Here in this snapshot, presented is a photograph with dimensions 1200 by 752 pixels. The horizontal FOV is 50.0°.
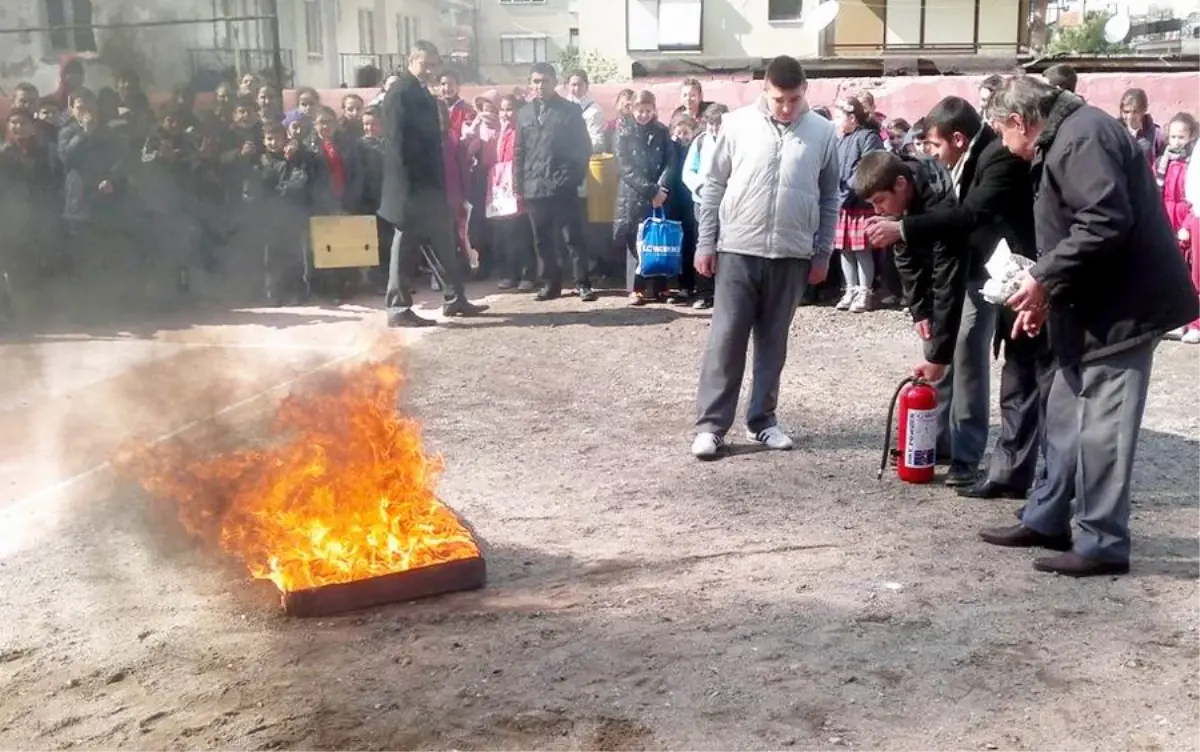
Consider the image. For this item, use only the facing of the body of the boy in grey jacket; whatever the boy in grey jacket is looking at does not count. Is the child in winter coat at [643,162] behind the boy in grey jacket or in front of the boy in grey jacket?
behind

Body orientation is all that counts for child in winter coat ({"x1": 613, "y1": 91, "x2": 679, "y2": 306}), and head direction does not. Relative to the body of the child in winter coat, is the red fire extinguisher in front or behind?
in front

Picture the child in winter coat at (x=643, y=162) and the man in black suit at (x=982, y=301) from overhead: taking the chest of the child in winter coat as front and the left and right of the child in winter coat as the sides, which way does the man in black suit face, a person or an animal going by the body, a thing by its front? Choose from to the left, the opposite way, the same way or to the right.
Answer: to the right

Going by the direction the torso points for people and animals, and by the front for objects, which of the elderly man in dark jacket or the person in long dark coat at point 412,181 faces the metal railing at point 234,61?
the elderly man in dark jacket

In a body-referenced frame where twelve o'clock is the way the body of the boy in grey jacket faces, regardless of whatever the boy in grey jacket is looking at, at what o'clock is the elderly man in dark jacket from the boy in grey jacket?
The elderly man in dark jacket is roughly at 11 o'clock from the boy in grey jacket.

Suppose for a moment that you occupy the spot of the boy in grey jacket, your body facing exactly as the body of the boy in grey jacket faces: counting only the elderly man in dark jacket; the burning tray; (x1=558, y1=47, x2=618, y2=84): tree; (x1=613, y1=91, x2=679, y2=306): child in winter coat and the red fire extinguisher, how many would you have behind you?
2

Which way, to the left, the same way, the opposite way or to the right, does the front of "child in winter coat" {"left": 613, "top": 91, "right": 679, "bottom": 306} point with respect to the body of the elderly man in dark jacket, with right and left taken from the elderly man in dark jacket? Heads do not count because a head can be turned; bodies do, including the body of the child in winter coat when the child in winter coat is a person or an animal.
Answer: to the left

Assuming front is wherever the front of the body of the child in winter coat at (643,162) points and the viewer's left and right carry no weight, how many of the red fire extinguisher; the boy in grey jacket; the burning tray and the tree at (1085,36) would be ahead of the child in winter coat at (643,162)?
3

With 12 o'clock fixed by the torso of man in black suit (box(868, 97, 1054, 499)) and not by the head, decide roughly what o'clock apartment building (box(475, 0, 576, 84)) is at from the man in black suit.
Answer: The apartment building is roughly at 2 o'clock from the man in black suit.

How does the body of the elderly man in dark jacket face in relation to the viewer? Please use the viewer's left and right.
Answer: facing to the left of the viewer

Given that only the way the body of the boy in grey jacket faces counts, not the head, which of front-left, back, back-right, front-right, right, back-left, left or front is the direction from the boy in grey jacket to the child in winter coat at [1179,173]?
back-left
